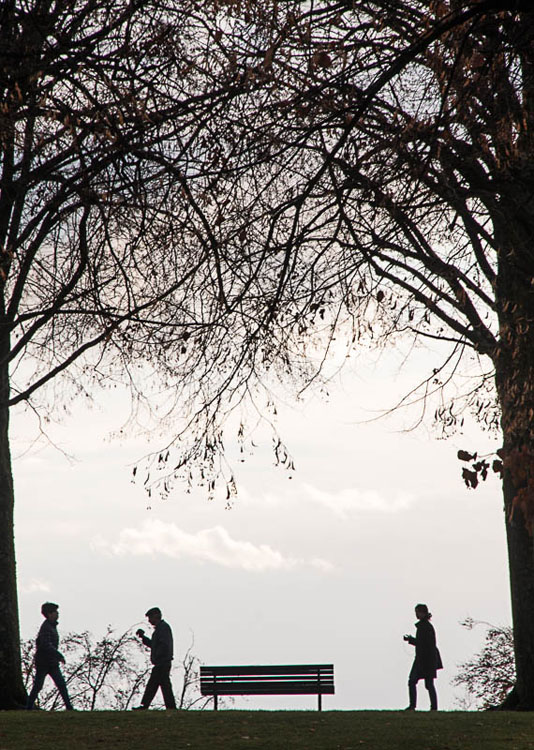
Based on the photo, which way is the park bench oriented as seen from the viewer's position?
away from the camera

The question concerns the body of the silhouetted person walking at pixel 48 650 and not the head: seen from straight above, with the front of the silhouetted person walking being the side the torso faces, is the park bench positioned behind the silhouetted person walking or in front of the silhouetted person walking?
in front

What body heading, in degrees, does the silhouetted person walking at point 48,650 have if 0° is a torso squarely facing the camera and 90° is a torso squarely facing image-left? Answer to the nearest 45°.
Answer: approximately 270°

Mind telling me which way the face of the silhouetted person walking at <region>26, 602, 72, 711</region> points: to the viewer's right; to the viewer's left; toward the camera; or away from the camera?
to the viewer's right

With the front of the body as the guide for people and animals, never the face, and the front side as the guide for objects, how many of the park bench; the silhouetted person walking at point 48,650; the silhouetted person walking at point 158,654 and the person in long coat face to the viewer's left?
2

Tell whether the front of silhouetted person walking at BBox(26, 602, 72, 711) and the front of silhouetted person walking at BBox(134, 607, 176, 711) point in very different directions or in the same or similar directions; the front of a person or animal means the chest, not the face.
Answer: very different directions

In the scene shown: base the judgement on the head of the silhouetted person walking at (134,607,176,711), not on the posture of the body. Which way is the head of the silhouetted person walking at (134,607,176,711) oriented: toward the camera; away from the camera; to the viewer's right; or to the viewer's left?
to the viewer's left

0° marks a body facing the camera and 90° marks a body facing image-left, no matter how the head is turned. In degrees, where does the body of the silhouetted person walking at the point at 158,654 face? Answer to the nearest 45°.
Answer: approximately 90°

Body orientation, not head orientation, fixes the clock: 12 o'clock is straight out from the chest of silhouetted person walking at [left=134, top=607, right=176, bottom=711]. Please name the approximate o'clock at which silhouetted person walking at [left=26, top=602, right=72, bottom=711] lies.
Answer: silhouetted person walking at [left=26, top=602, right=72, bottom=711] is roughly at 12 o'clock from silhouetted person walking at [left=134, top=607, right=176, bottom=711].

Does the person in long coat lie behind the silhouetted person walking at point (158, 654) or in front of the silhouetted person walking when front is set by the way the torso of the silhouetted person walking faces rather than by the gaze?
behind

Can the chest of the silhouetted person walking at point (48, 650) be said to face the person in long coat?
yes

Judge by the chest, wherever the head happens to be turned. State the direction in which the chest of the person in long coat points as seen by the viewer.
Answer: to the viewer's left

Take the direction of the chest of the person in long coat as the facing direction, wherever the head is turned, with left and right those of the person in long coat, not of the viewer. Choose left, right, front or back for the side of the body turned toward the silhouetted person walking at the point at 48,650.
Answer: front

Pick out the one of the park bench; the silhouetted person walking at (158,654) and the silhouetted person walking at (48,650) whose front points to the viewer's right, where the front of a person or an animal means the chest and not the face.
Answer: the silhouetted person walking at (48,650)

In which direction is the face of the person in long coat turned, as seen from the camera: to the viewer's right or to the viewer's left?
to the viewer's left

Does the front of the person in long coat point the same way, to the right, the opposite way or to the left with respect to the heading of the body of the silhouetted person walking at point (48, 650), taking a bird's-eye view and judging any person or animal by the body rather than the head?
the opposite way
